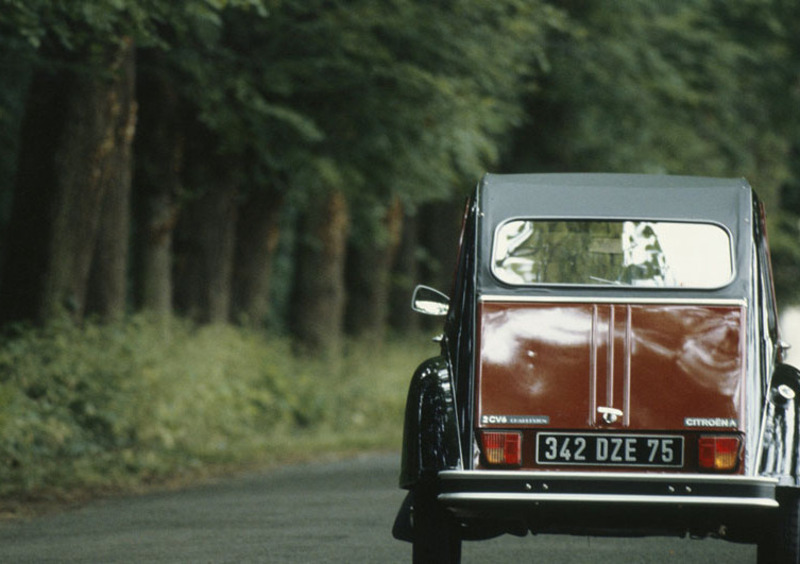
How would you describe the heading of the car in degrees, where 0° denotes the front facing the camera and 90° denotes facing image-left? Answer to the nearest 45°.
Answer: approximately 180°
